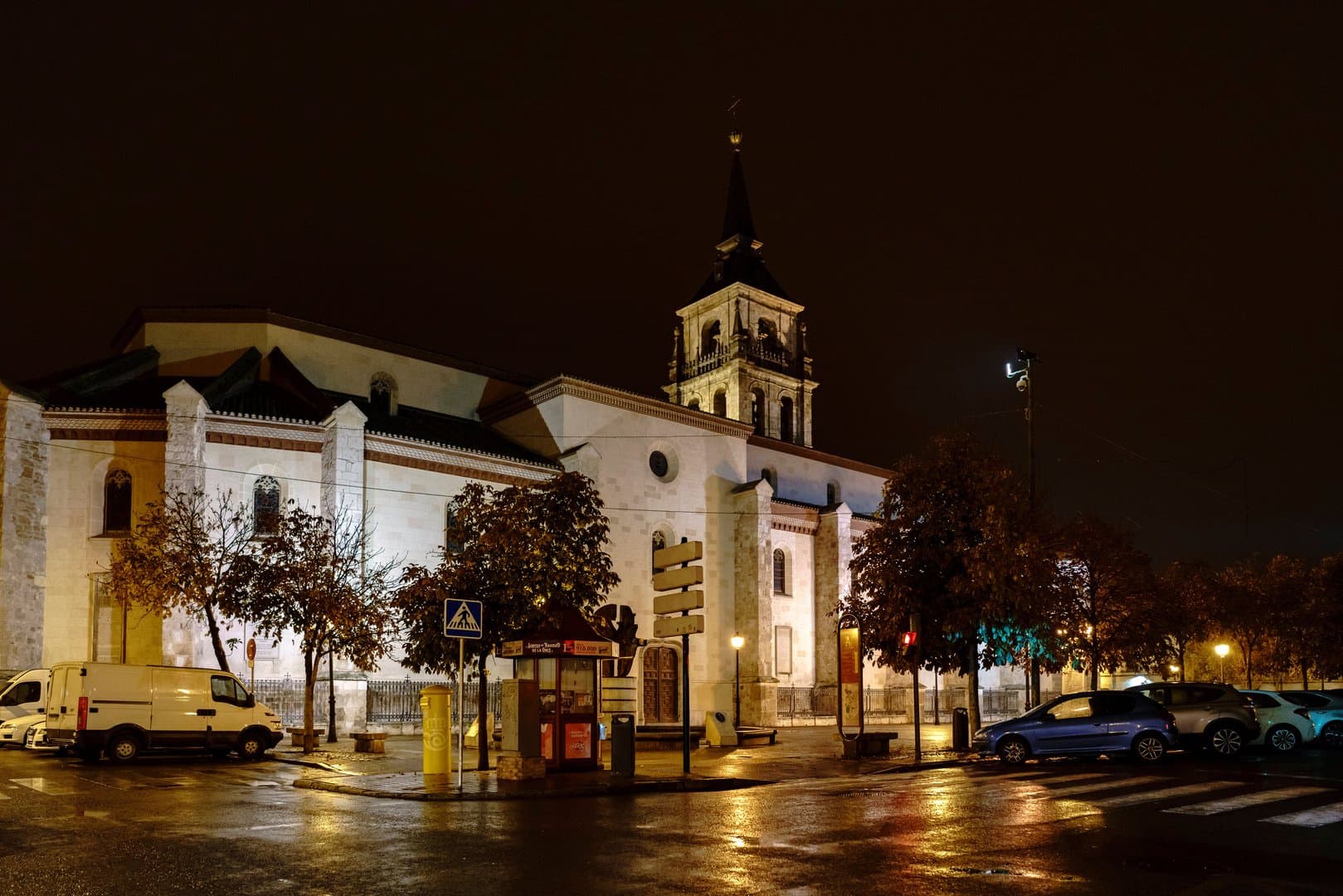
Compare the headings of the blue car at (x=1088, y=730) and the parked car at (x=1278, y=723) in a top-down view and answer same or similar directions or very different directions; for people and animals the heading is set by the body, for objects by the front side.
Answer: same or similar directions

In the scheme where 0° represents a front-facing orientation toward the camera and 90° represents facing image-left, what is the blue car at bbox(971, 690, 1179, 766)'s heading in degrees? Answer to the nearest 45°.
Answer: approximately 90°

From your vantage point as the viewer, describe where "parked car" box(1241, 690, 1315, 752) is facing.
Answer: facing to the left of the viewer

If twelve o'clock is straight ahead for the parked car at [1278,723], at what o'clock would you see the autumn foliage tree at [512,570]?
The autumn foliage tree is roughly at 11 o'clock from the parked car.

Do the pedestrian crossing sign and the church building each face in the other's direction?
no

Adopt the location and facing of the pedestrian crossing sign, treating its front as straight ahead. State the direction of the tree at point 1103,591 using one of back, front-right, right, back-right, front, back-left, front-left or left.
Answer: back-left

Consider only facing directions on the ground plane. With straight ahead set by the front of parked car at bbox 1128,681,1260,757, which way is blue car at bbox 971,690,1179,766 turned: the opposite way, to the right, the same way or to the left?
the same way

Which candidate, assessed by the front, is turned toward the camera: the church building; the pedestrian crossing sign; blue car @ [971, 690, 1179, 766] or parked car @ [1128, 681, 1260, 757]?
the pedestrian crossing sign

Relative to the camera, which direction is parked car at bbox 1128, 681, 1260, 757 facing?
to the viewer's left

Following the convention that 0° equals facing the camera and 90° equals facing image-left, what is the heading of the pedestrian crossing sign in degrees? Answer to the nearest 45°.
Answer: approximately 0°

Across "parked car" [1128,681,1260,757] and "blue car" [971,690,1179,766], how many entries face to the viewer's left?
2
